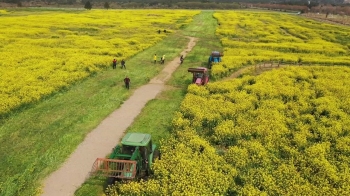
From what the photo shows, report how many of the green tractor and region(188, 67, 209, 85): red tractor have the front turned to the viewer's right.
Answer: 0

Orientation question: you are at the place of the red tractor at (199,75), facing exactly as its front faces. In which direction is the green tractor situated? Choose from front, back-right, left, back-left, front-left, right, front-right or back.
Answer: front-left

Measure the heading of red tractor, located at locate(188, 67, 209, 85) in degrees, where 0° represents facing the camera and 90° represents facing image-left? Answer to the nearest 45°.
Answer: approximately 45°
